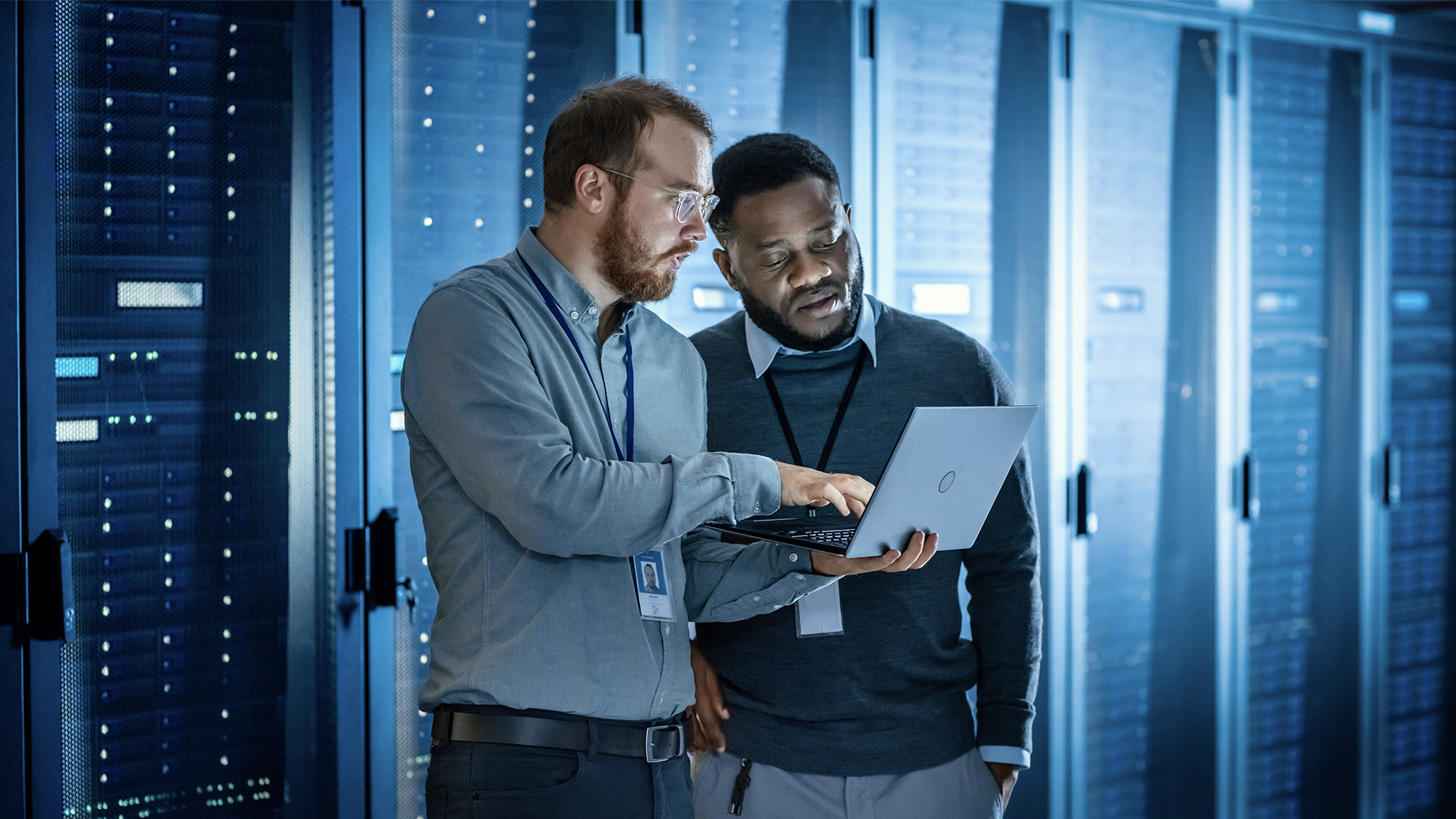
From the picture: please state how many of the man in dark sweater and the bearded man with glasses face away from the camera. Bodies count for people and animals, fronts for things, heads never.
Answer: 0

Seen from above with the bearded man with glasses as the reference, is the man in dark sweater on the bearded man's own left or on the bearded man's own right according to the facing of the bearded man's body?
on the bearded man's own left

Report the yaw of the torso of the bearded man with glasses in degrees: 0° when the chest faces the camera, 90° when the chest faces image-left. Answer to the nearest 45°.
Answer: approximately 315°

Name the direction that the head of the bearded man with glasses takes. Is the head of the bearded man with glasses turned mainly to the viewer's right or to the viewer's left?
to the viewer's right

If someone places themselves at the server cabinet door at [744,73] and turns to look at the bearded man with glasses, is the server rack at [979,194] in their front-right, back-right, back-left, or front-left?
back-left

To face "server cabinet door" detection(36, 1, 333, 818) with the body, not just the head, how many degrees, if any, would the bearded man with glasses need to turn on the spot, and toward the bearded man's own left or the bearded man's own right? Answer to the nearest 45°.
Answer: approximately 180°

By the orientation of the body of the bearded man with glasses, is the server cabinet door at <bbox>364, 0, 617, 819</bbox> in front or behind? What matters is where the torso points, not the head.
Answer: behind

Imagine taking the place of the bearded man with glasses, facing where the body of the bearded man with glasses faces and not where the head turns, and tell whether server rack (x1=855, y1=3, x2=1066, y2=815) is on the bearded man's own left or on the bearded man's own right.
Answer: on the bearded man's own left

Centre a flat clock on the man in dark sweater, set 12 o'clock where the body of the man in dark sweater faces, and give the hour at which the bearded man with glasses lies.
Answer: The bearded man with glasses is roughly at 1 o'clock from the man in dark sweater.

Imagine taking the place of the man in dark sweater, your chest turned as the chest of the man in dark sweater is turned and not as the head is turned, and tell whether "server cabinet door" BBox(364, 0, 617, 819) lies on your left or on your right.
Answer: on your right
